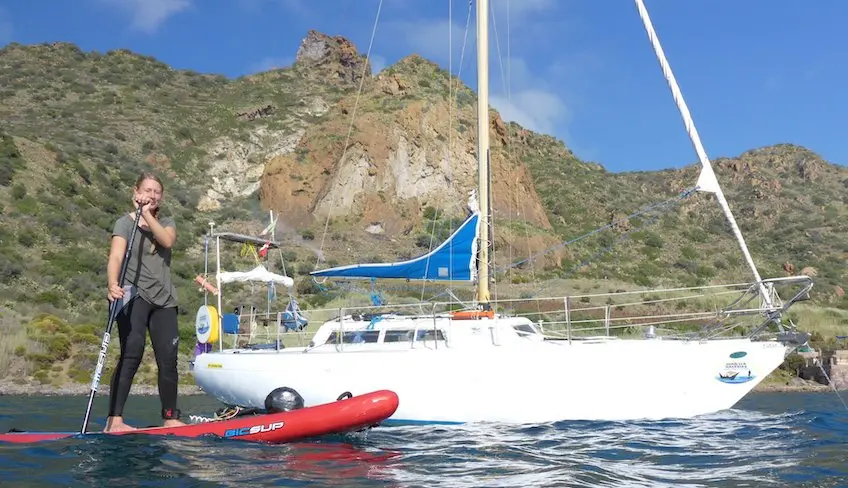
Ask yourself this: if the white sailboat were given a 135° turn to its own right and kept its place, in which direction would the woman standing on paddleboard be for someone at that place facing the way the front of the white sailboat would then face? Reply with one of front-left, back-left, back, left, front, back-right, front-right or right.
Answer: front

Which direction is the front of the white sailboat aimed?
to the viewer's right

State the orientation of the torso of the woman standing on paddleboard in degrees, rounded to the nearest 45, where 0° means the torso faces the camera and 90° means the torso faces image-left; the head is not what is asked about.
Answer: approximately 0°
